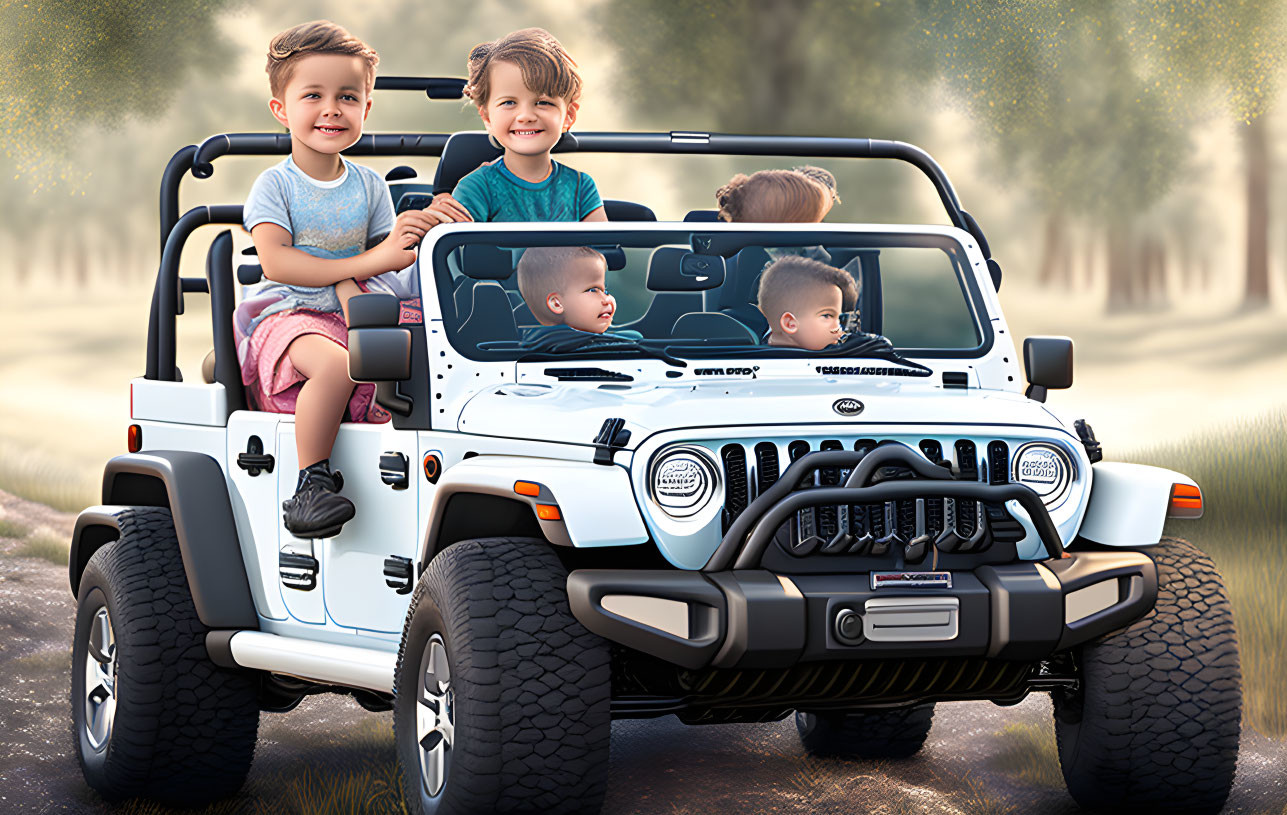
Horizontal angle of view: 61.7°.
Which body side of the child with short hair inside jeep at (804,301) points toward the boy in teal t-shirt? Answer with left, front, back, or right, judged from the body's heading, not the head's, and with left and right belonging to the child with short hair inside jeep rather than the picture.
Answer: back

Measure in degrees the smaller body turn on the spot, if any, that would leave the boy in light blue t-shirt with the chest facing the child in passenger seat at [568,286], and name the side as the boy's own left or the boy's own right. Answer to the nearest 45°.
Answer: approximately 45° to the boy's own left

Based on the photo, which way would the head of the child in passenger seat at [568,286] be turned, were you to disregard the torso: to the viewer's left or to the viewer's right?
to the viewer's right

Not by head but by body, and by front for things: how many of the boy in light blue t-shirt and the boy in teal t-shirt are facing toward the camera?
2
